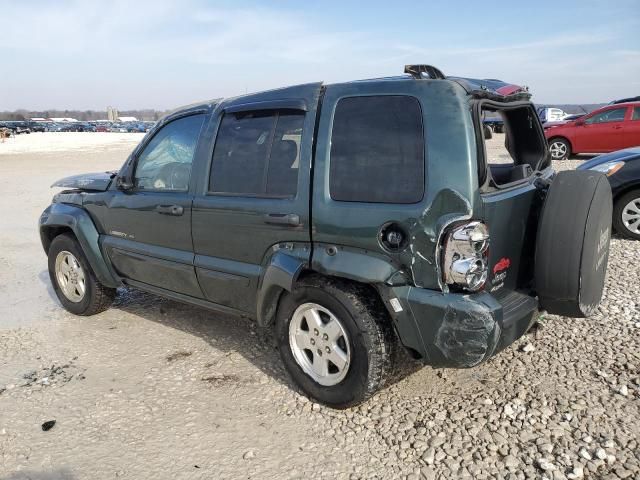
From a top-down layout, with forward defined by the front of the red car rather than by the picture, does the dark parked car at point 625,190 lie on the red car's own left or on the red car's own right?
on the red car's own left

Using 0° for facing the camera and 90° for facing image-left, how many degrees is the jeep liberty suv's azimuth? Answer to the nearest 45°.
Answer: approximately 135°

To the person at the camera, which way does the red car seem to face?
facing to the left of the viewer

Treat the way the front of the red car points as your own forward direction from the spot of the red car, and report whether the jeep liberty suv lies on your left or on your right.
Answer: on your left
